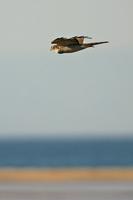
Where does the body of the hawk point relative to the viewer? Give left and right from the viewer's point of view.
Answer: facing to the left of the viewer
